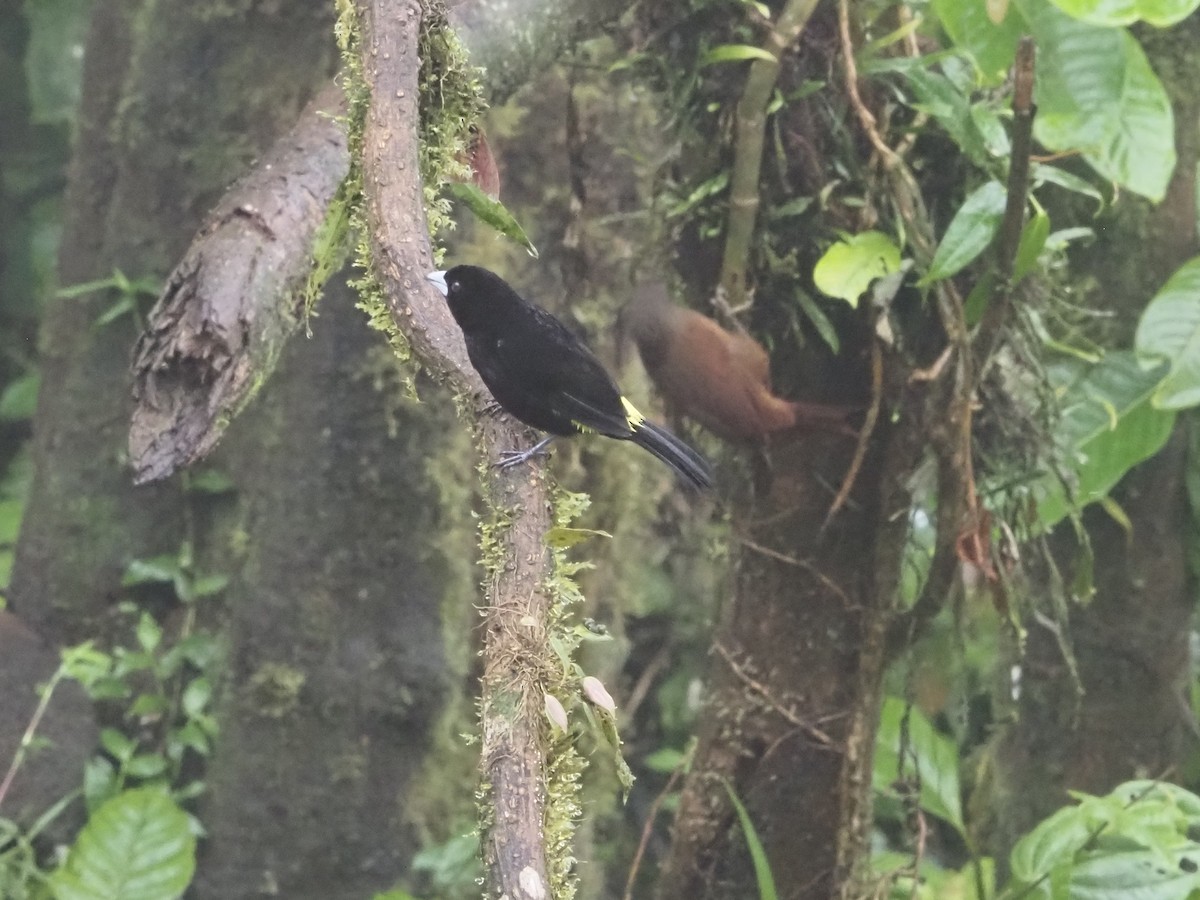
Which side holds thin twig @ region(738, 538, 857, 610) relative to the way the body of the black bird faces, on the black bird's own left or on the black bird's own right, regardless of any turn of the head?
on the black bird's own right

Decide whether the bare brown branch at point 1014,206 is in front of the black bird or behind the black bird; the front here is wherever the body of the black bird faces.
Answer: behind

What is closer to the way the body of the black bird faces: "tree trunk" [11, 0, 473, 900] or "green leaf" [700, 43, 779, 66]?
the tree trunk

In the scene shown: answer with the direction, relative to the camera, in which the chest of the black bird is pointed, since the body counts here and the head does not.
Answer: to the viewer's left

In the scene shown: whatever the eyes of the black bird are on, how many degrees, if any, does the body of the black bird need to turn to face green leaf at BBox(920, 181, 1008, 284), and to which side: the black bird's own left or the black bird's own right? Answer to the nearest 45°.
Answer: approximately 135° to the black bird's own right
